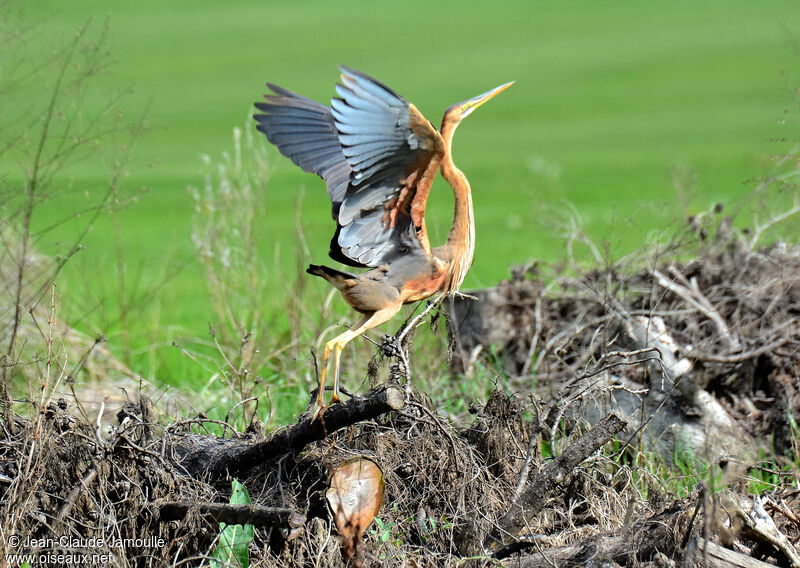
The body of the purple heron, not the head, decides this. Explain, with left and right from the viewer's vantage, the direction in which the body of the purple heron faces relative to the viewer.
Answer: facing to the right of the viewer

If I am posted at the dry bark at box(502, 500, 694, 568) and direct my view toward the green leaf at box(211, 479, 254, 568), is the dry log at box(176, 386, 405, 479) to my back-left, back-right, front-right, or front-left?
front-right

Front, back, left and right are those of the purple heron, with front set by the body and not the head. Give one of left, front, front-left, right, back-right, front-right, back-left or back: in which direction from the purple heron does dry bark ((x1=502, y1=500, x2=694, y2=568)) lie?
front-right

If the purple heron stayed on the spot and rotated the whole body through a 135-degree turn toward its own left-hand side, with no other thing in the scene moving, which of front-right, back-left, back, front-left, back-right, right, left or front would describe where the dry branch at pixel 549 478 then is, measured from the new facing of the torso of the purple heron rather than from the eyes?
back
